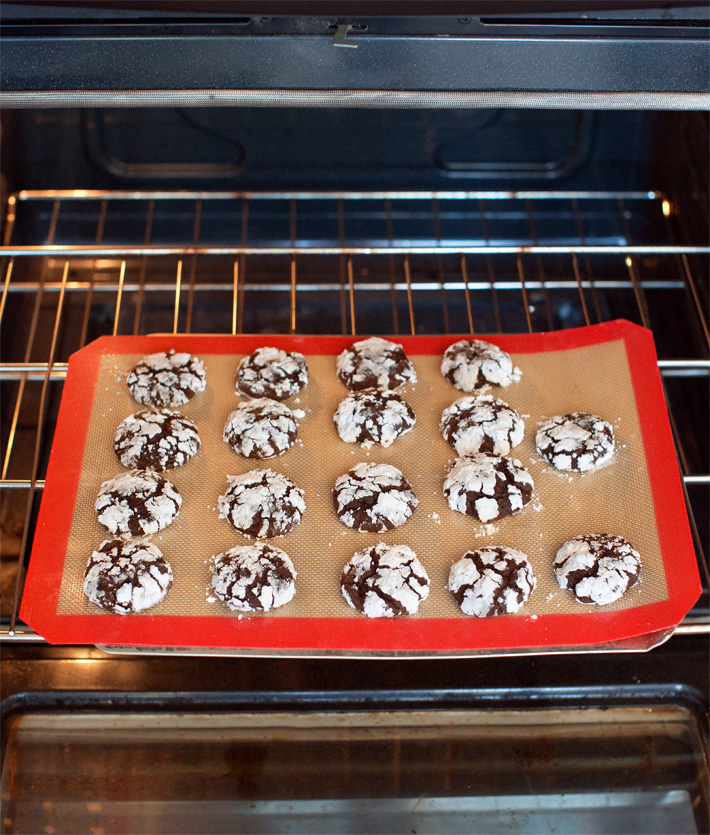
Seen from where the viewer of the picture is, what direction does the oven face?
facing the viewer
